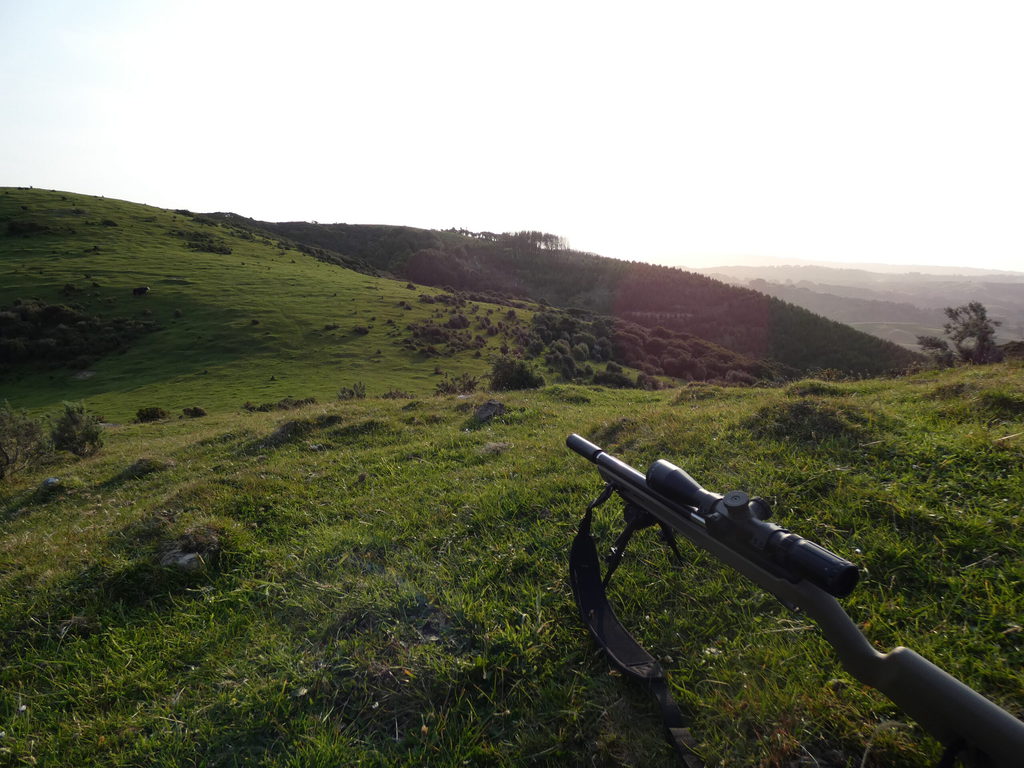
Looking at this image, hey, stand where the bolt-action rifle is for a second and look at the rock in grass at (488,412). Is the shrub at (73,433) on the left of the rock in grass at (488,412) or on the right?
left

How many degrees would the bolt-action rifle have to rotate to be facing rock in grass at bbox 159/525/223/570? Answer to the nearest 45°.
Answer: approximately 45° to its left

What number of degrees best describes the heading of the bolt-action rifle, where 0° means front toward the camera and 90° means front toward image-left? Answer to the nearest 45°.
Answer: approximately 135°

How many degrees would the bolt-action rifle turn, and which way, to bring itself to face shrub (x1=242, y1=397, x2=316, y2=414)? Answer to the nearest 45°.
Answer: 0° — it already faces it
